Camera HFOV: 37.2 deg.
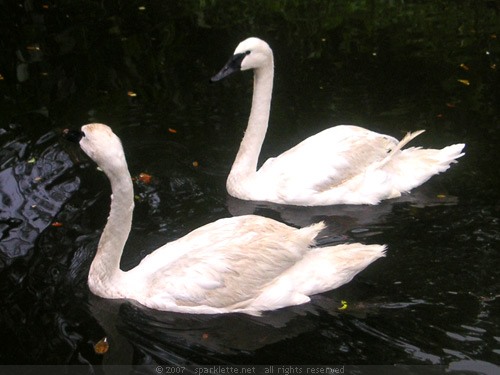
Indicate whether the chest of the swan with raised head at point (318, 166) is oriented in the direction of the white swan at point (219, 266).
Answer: no

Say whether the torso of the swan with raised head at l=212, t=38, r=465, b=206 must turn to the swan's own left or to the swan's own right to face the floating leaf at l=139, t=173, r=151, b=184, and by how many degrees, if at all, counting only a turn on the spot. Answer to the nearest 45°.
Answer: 0° — it already faces it

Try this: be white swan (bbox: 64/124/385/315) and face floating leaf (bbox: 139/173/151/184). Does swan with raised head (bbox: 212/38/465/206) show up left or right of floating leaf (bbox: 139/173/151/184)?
right

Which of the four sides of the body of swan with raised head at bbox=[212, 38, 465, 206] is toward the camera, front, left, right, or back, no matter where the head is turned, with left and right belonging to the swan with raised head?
left

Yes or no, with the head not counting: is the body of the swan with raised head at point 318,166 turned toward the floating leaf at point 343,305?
no

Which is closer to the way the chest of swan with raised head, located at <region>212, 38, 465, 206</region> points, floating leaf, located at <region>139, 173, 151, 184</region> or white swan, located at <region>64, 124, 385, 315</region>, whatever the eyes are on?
the floating leaf

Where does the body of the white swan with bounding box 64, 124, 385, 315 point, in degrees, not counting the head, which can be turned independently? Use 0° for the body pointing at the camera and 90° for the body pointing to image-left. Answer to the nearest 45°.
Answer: approximately 90°

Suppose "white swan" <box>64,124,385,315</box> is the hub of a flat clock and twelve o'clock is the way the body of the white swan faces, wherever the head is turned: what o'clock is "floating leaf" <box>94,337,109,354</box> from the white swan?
The floating leaf is roughly at 11 o'clock from the white swan.

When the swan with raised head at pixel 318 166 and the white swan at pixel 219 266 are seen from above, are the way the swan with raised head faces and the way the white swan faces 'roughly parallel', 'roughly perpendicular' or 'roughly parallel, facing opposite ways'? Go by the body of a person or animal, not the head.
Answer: roughly parallel

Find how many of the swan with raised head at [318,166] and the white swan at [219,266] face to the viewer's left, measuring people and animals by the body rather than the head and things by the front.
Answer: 2

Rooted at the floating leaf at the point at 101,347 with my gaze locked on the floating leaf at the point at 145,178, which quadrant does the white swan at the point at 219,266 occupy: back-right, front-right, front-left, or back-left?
front-right

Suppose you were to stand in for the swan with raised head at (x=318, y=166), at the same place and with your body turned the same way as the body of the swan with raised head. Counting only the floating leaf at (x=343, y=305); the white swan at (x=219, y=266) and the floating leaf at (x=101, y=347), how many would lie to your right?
0

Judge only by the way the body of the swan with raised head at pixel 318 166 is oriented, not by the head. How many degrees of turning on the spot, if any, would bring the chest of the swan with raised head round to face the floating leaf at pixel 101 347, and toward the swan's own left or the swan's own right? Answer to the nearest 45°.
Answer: approximately 45° to the swan's own left

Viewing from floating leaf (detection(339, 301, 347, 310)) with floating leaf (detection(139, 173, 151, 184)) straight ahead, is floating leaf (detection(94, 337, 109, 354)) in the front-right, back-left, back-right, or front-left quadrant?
front-left

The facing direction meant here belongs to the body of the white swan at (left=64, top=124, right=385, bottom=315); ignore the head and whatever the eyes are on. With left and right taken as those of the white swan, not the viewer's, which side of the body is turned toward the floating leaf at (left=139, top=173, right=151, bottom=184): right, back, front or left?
right

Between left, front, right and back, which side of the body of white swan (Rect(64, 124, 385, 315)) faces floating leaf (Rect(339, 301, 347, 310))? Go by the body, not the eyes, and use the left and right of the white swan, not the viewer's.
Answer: back

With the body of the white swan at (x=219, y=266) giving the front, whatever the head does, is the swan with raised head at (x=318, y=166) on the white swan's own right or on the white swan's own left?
on the white swan's own right
